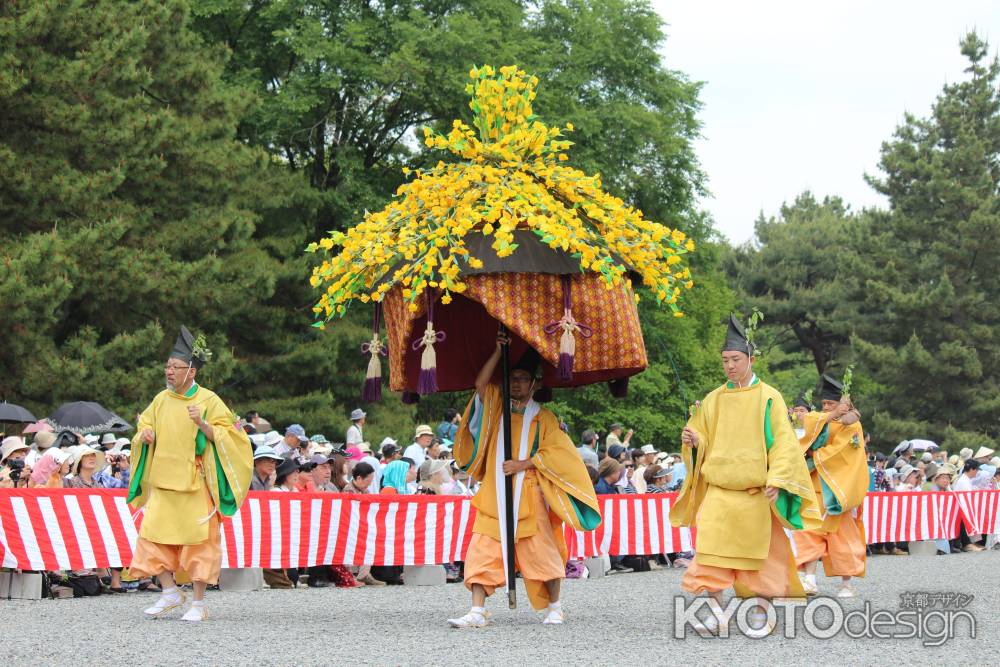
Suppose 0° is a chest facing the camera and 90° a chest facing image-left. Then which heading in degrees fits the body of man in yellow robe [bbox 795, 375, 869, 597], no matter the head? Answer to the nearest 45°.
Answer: approximately 45°

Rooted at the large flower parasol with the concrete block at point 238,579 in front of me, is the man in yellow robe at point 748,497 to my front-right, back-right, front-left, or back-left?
back-right

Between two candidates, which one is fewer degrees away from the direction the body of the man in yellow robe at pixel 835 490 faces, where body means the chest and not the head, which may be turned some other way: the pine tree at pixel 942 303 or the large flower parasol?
the large flower parasol

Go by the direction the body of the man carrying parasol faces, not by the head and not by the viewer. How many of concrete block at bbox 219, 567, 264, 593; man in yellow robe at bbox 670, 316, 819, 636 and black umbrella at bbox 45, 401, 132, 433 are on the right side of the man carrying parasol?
2
